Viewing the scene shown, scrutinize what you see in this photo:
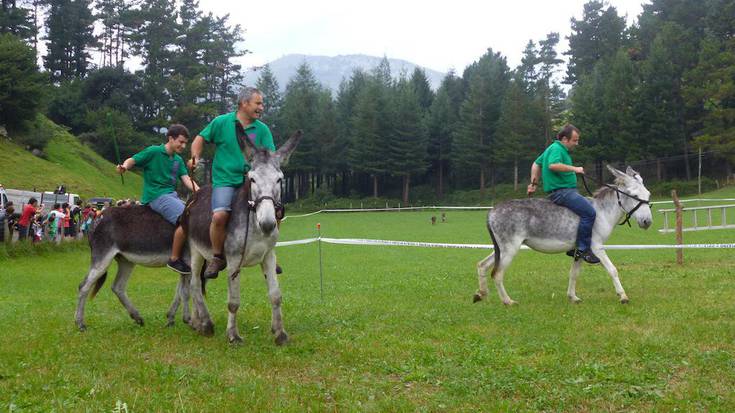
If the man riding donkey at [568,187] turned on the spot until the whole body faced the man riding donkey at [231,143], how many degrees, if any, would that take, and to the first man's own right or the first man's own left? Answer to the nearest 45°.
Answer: approximately 135° to the first man's own right

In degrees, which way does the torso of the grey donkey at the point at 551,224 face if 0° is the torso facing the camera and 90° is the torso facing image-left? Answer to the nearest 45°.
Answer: approximately 270°

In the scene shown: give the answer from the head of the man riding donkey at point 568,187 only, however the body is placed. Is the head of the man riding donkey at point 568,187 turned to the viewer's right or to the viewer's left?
to the viewer's right

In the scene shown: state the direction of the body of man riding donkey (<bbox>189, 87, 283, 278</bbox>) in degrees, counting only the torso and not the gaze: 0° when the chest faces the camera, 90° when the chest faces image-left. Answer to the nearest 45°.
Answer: approximately 315°

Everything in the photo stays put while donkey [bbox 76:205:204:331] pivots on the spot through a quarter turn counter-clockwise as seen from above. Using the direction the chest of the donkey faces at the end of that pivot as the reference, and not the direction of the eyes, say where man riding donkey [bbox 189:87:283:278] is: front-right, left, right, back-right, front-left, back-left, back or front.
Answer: back-right

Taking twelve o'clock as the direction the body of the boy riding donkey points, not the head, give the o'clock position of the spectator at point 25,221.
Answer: The spectator is roughly at 7 o'clock from the boy riding donkey.

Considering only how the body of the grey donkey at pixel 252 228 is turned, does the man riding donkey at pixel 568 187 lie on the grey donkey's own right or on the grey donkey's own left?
on the grey donkey's own left

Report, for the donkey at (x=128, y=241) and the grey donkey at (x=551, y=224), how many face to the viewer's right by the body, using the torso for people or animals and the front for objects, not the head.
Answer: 2

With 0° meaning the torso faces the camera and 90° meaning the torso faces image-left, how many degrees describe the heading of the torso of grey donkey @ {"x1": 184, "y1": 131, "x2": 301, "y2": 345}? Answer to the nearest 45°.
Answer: approximately 315°

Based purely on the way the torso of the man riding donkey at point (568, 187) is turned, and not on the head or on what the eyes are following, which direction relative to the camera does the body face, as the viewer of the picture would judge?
to the viewer's right

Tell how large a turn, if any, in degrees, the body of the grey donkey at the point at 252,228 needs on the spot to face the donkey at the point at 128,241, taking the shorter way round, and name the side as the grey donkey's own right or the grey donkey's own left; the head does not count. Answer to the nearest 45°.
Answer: approximately 180°

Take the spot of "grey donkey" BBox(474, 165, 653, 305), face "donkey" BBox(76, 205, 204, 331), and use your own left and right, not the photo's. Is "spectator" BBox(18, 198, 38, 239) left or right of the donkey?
right

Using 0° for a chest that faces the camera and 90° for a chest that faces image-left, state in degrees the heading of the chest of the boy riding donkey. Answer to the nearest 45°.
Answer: approximately 315°

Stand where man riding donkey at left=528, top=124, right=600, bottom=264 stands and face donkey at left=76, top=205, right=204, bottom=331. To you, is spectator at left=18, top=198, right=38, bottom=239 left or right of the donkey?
right
